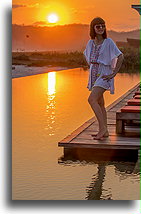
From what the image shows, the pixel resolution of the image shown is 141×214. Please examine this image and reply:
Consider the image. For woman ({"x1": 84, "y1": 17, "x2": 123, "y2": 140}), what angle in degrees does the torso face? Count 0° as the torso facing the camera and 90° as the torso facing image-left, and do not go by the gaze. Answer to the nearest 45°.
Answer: approximately 45°
